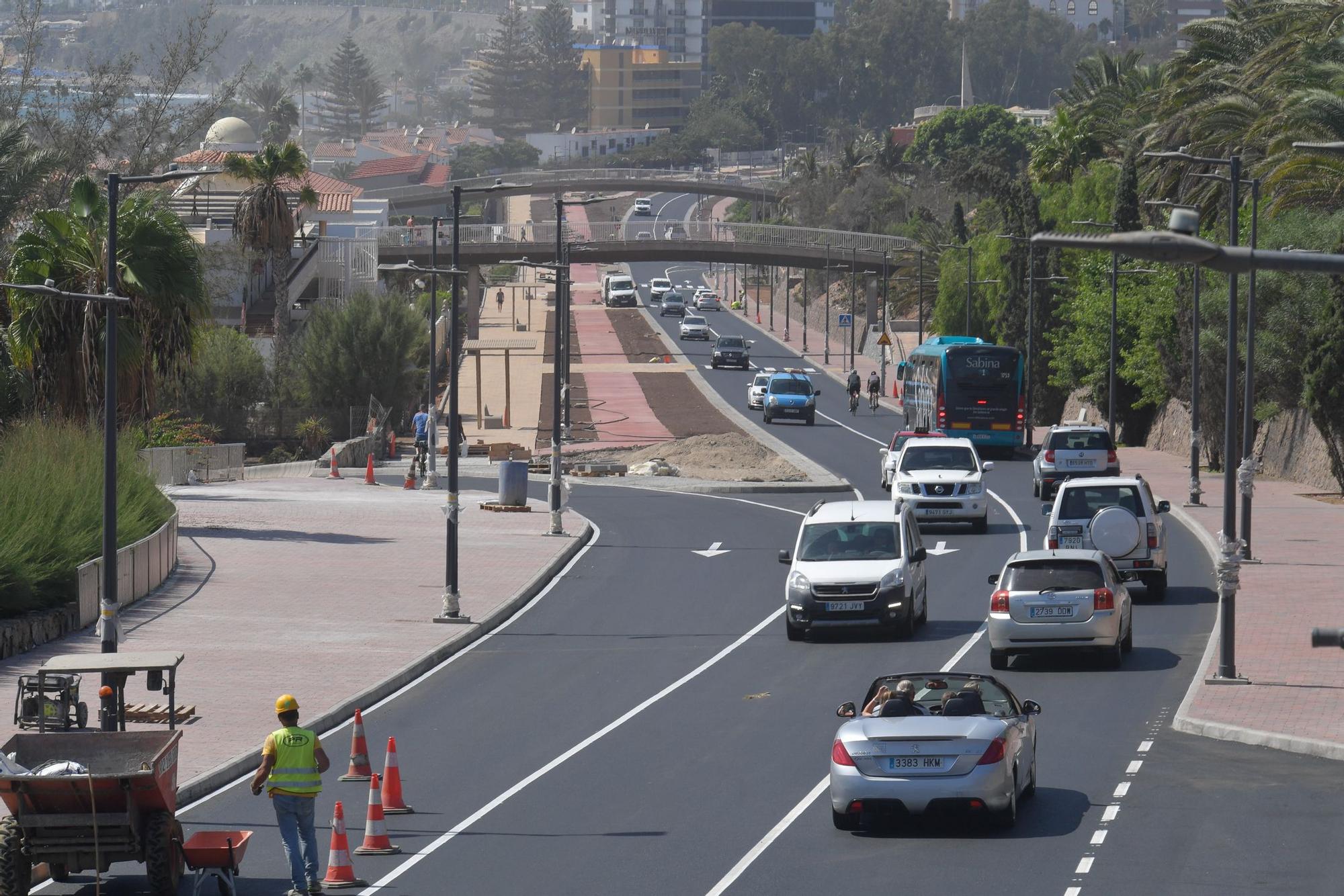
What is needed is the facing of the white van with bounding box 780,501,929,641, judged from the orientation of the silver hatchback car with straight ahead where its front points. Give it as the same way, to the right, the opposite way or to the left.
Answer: the opposite way

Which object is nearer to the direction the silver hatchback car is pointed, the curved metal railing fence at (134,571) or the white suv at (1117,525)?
the white suv

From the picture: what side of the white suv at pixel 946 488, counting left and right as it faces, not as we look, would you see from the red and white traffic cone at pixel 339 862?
front

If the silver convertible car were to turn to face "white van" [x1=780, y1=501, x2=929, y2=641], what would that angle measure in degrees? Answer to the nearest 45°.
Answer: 0° — it already faces it

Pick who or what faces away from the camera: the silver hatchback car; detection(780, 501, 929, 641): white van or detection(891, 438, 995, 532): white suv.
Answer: the silver hatchback car

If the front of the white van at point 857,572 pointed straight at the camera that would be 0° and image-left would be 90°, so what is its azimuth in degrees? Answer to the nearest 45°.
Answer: approximately 0°

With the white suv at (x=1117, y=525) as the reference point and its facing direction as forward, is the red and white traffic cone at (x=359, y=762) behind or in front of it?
behind
